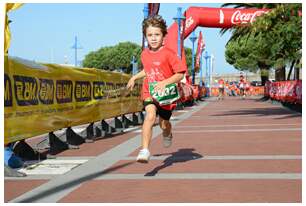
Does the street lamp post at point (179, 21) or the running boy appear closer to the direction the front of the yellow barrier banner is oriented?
the running boy

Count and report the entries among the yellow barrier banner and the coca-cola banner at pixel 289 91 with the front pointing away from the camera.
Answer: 0

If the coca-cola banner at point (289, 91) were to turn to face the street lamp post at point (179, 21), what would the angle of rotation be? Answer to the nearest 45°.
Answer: approximately 45° to its right

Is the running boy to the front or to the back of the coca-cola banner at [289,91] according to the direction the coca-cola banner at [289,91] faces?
to the front

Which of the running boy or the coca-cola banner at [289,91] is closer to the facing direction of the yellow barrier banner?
the running boy

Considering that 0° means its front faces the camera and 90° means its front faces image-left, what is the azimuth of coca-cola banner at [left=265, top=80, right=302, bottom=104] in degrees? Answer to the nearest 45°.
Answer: approximately 45°

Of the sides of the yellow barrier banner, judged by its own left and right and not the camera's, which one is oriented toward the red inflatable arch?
left

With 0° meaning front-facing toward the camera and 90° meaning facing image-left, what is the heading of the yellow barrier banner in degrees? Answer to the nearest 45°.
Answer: approximately 315°
